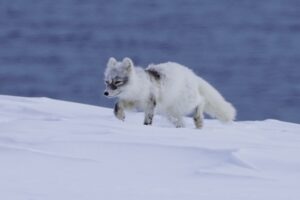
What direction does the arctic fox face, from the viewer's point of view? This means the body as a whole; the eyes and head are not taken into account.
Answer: to the viewer's left
